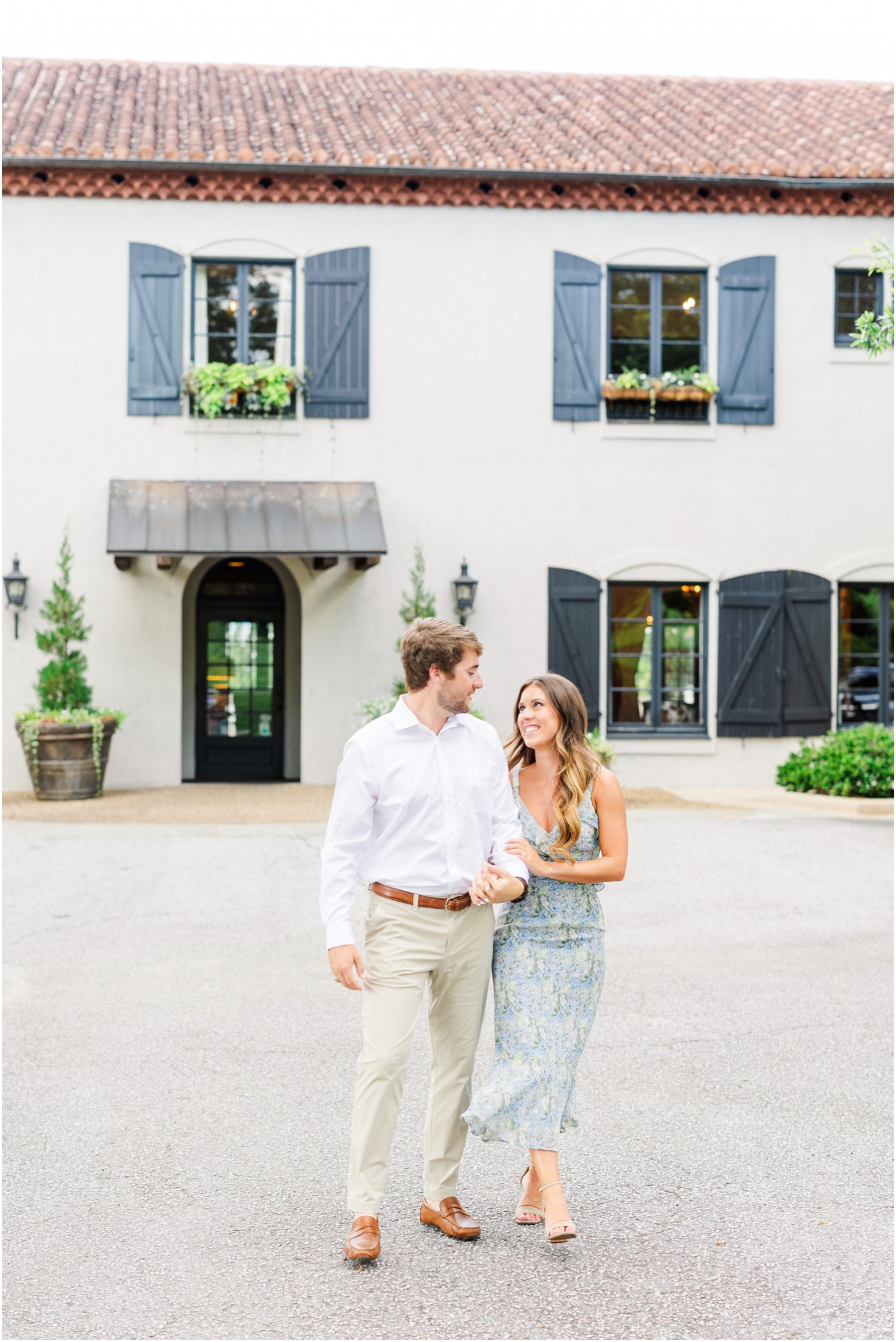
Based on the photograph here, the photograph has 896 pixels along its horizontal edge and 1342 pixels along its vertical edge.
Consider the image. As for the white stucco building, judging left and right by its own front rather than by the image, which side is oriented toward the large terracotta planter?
right

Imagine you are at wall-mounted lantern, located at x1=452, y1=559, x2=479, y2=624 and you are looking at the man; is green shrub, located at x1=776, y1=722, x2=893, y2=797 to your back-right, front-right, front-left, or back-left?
front-left

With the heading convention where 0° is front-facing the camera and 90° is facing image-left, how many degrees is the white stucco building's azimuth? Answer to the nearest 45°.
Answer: approximately 0°

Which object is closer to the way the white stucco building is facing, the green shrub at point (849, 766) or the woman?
the woman

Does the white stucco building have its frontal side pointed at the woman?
yes

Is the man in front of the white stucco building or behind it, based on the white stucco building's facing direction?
in front

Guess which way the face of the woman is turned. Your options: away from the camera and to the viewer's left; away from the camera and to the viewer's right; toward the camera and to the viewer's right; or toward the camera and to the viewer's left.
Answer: toward the camera and to the viewer's left

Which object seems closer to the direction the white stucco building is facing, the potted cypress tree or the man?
the man
